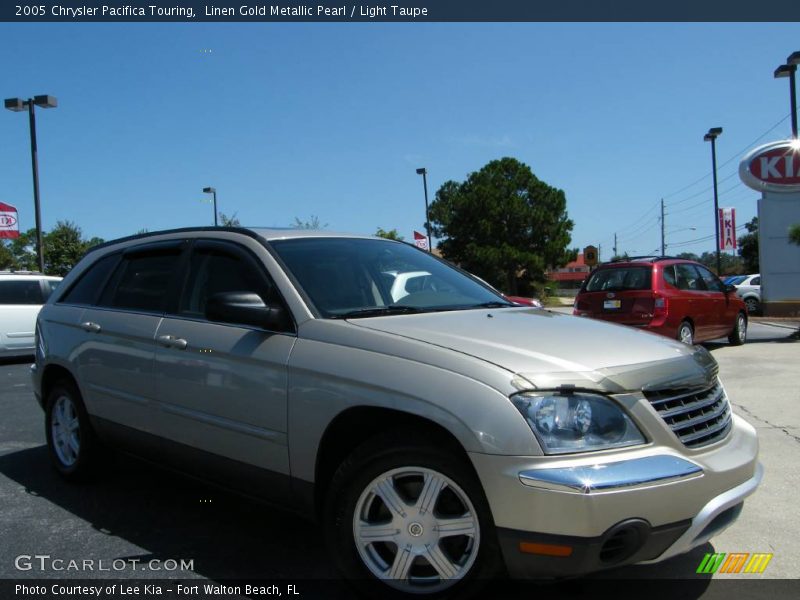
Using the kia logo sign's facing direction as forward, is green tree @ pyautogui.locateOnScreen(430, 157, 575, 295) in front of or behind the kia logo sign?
behind

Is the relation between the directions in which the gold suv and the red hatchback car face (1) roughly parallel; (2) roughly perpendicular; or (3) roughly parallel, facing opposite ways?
roughly perpendicular

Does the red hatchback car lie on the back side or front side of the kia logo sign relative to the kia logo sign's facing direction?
on the front side

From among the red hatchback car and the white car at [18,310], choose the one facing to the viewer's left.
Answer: the white car

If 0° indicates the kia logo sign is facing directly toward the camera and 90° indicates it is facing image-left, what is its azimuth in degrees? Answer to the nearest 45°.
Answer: approximately 0°

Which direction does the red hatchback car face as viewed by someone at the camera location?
facing away from the viewer and to the right of the viewer

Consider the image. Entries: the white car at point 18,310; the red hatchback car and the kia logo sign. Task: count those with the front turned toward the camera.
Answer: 1

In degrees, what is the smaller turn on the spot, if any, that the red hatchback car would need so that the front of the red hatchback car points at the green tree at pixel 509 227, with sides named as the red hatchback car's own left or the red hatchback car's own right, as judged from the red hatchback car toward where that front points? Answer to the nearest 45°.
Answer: approximately 45° to the red hatchback car's own left

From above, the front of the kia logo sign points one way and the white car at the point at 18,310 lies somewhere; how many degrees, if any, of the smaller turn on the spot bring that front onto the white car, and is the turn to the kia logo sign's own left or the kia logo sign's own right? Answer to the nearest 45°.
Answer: approximately 45° to the kia logo sign's own right
